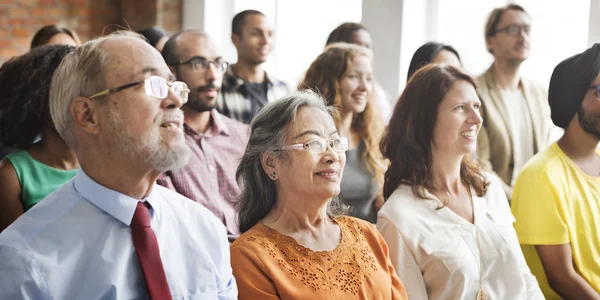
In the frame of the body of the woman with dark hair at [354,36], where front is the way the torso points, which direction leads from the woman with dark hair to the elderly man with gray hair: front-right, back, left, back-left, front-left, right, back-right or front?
front-right

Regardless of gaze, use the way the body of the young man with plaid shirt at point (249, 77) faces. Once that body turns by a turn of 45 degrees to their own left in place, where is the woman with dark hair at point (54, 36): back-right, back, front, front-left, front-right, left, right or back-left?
back

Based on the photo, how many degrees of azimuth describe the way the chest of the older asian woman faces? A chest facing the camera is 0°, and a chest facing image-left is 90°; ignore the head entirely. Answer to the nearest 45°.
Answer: approximately 315°

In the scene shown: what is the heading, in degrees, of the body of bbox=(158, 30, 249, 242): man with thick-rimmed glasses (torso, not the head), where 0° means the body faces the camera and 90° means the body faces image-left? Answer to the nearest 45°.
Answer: approximately 315°

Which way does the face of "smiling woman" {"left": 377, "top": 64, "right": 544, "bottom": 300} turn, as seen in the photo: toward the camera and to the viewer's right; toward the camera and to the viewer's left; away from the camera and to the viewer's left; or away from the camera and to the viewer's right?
toward the camera and to the viewer's right

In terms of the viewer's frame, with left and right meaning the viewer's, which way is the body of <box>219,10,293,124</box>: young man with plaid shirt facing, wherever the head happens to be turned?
facing the viewer and to the right of the viewer

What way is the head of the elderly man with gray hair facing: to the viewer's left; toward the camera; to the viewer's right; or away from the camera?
to the viewer's right

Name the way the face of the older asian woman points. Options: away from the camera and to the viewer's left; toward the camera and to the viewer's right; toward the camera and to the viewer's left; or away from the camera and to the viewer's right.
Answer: toward the camera and to the viewer's right

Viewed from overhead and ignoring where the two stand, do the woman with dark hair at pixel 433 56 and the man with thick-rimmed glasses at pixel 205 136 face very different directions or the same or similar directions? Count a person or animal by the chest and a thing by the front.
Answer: same or similar directions

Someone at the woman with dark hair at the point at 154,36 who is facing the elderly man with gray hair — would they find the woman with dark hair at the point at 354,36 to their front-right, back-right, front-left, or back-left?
front-left

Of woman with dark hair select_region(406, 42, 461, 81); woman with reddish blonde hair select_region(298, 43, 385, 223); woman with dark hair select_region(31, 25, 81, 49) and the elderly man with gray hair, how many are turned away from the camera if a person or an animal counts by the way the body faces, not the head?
0
